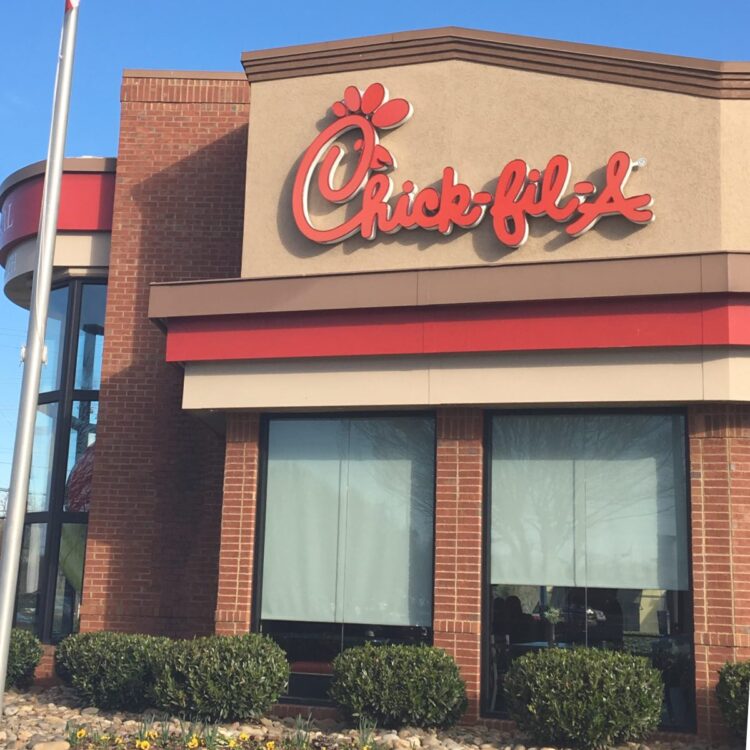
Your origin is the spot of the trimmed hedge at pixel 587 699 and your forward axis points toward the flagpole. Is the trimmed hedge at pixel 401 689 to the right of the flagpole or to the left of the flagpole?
right

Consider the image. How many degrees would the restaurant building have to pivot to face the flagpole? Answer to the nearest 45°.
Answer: approximately 45° to its right

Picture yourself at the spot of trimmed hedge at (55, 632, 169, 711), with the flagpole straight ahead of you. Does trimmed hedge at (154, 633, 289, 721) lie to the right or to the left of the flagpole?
left

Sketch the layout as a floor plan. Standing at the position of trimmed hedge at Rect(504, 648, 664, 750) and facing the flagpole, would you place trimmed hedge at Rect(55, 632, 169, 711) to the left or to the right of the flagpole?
right

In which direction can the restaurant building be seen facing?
toward the camera

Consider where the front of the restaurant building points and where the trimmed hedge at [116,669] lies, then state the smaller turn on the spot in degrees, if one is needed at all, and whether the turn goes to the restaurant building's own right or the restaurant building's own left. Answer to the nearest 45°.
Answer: approximately 90° to the restaurant building's own right

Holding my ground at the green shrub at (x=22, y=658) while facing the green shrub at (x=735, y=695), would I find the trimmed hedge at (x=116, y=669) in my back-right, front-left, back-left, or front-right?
front-right
